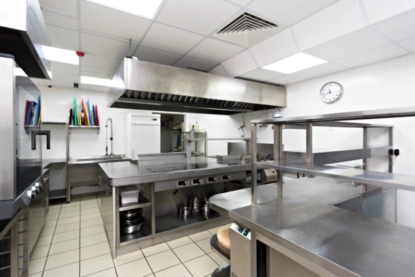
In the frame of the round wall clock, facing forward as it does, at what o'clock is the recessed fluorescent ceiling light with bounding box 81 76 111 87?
The recessed fluorescent ceiling light is roughly at 1 o'clock from the round wall clock.

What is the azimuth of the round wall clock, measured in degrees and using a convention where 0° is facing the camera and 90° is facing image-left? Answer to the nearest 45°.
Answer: approximately 45°

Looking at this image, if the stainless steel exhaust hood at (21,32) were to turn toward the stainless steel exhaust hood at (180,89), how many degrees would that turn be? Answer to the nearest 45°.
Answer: approximately 45° to its left

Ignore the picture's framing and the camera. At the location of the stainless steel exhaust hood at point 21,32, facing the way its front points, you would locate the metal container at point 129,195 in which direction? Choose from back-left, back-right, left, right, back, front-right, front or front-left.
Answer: front-left

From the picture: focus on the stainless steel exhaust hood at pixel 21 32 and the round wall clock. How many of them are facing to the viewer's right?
1

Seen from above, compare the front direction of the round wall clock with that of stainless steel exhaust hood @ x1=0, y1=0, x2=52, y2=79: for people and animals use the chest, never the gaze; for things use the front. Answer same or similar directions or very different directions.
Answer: very different directions

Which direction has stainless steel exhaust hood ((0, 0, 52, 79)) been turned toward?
to the viewer's right
